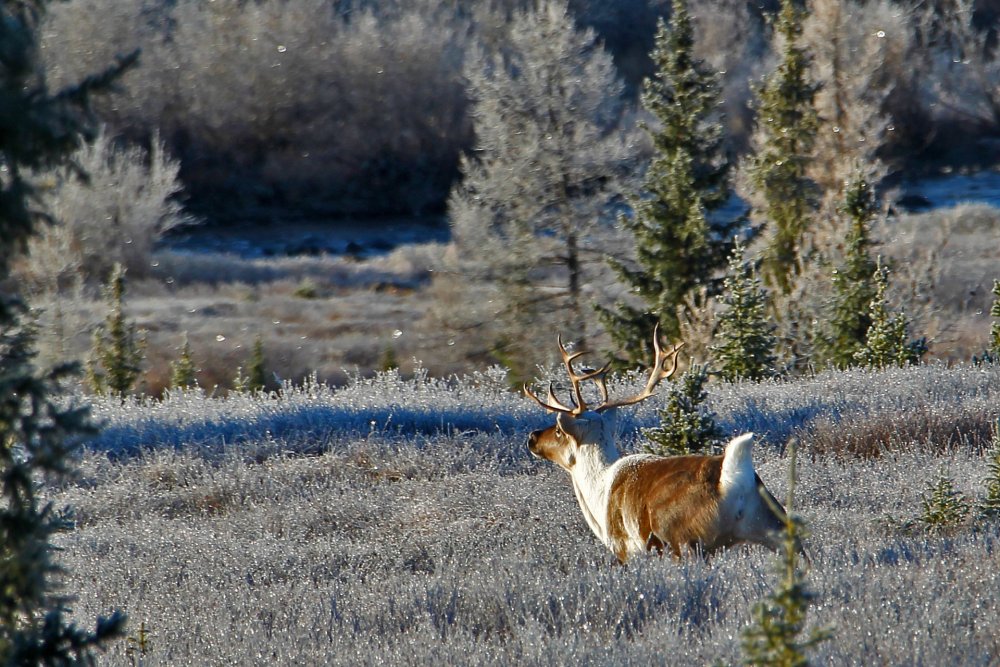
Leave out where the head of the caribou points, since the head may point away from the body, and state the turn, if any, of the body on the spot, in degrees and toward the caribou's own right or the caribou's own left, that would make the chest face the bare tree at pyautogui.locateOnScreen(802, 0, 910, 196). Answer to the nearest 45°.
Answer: approximately 45° to the caribou's own right

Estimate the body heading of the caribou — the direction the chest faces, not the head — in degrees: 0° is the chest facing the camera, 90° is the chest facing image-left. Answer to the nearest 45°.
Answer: approximately 135°

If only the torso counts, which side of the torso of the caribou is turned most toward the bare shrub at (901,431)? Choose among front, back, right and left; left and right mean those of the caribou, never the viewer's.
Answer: right

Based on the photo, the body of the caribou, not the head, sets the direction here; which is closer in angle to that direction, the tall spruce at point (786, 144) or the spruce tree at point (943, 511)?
the tall spruce

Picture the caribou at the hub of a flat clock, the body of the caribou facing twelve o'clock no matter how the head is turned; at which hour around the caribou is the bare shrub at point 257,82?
The bare shrub is roughly at 1 o'clock from the caribou.

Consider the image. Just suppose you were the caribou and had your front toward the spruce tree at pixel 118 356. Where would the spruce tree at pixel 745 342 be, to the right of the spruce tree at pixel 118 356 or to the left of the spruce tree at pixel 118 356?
right

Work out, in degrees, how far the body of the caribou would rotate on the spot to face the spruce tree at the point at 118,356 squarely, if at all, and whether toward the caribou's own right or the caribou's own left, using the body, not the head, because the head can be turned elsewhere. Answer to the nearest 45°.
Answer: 0° — it already faces it

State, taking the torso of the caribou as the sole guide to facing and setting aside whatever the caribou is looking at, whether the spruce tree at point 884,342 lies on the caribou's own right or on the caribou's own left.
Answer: on the caribou's own right

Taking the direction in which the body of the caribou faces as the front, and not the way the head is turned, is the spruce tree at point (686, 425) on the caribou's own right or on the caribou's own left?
on the caribou's own right
